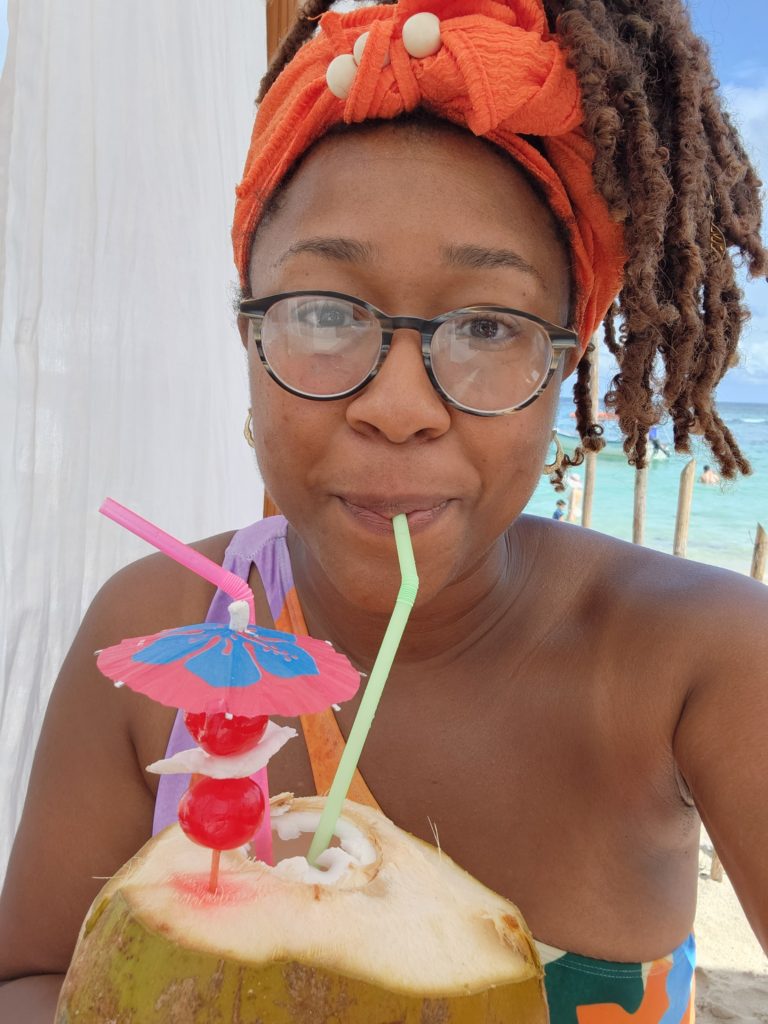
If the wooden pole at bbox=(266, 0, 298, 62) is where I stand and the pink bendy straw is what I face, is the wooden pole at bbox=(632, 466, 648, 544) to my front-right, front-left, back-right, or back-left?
back-left

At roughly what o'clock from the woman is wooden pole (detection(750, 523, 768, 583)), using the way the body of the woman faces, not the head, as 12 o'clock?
The wooden pole is roughly at 7 o'clock from the woman.

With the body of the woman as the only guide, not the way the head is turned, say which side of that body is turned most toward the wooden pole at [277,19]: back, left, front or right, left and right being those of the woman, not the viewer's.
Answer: back

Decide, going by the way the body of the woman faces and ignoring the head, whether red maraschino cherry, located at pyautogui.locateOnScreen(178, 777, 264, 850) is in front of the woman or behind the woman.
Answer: in front

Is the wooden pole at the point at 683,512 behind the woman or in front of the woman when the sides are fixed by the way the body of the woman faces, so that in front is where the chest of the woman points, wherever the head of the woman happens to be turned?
behind

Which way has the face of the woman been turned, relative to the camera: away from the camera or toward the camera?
toward the camera

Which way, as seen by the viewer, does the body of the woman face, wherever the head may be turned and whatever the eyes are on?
toward the camera
